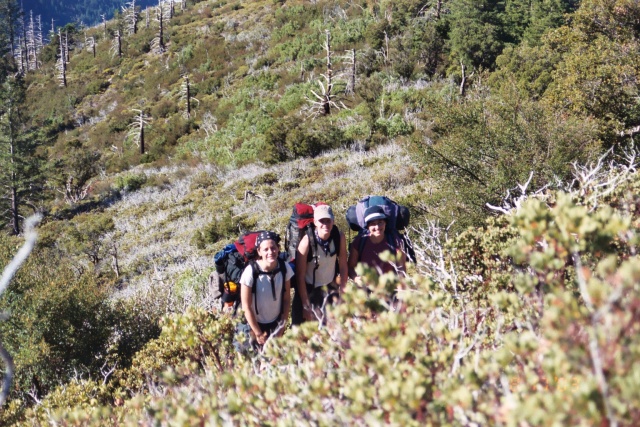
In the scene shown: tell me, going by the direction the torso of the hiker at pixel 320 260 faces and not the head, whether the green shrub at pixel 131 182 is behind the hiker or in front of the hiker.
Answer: behind

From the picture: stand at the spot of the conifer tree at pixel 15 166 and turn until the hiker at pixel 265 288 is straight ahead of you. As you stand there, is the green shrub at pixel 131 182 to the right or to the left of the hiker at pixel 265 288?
left

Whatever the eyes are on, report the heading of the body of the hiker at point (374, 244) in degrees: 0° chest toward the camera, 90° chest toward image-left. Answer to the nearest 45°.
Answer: approximately 0°

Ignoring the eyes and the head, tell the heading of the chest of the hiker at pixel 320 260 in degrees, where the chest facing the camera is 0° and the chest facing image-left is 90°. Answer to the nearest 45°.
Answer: approximately 315°

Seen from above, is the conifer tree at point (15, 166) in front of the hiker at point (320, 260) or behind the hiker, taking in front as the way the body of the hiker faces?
behind

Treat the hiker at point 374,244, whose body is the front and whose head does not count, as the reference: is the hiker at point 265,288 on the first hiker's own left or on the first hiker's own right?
on the first hiker's own right
